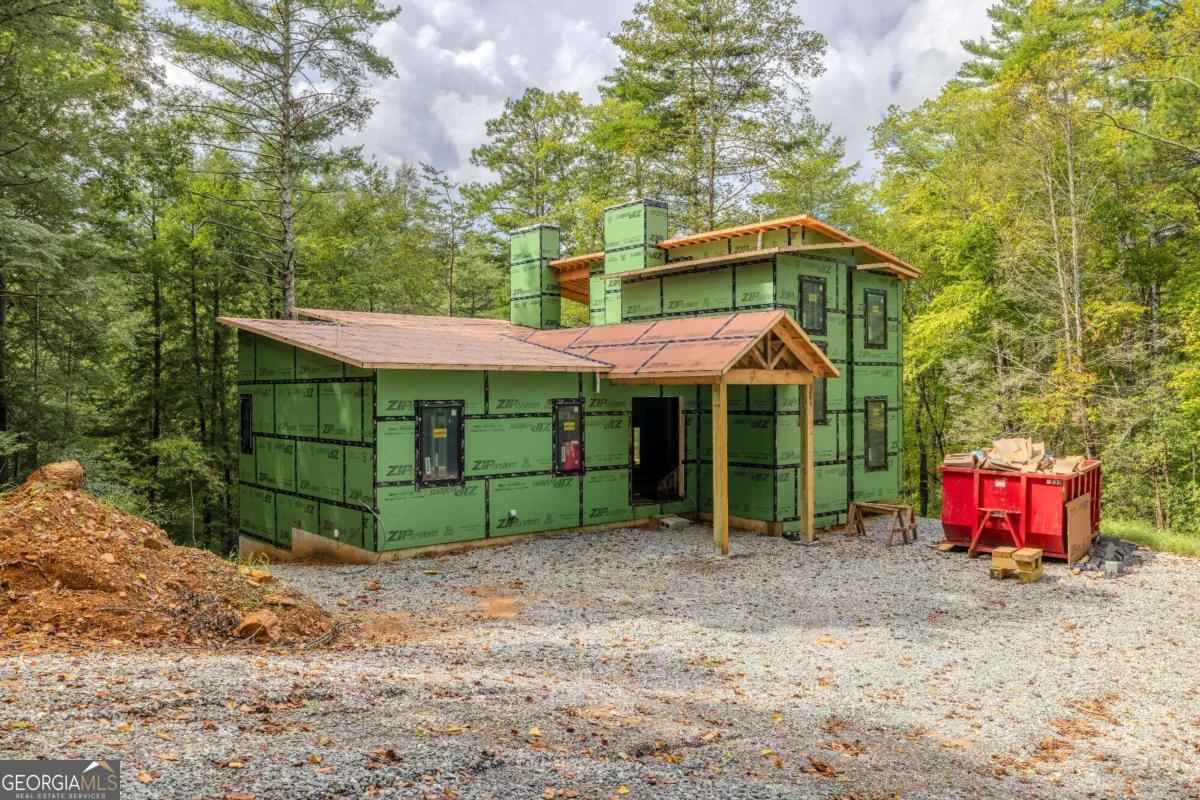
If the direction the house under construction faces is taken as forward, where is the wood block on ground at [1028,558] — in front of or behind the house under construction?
in front

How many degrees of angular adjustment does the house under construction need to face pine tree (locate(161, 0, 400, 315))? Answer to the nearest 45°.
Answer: approximately 180°

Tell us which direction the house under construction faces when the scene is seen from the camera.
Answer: facing the viewer and to the right of the viewer

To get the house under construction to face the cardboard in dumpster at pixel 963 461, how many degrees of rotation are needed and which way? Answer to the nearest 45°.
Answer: approximately 45° to its left

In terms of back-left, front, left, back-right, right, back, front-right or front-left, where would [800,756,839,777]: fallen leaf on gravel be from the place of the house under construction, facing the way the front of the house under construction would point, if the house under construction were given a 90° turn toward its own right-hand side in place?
front-left

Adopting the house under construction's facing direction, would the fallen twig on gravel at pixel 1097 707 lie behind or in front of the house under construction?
in front
